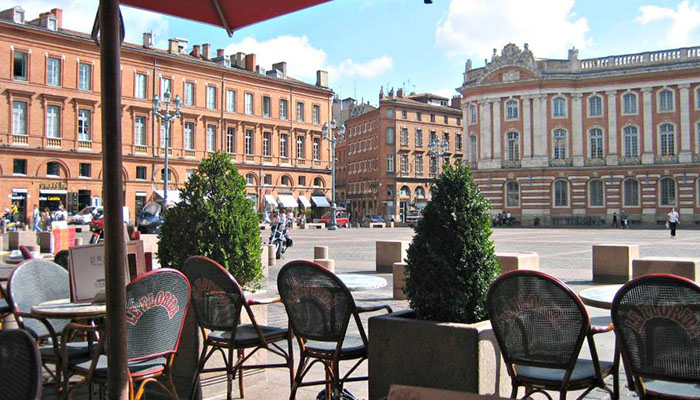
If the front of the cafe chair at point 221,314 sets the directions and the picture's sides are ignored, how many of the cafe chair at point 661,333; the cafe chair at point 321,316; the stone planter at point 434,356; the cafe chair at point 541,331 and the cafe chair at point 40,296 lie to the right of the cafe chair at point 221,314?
4

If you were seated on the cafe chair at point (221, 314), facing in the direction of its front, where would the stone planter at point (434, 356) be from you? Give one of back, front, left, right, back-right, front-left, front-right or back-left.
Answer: right

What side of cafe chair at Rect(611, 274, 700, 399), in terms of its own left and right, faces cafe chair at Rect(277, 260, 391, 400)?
left

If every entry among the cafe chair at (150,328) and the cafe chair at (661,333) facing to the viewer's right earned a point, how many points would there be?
0

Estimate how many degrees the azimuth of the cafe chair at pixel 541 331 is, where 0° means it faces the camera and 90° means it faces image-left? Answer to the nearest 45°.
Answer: approximately 225°

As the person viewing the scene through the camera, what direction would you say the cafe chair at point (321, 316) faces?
facing away from the viewer and to the right of the viewer

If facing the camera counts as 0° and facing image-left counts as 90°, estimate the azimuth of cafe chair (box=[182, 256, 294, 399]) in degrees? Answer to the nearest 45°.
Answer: approximately 225°

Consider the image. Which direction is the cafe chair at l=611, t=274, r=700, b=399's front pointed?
away from the camera

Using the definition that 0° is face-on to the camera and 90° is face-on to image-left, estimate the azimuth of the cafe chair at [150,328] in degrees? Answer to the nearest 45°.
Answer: approximately 135°

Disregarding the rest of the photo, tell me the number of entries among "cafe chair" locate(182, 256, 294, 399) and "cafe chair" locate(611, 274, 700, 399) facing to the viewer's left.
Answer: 0
